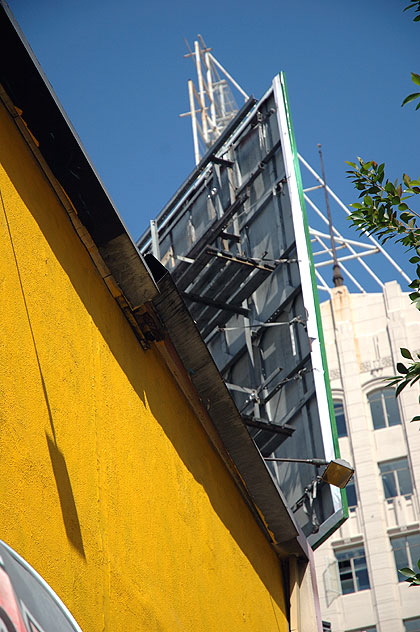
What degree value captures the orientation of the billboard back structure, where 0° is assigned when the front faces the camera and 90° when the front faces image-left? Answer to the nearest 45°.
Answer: approximately 225°

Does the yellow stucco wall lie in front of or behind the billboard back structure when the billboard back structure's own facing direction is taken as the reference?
behind
